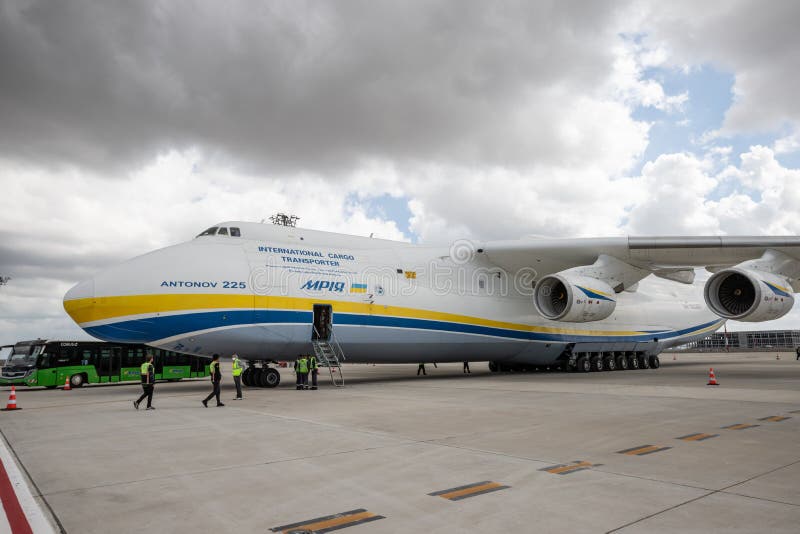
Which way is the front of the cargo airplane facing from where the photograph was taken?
facing the viewer and to the left of the viewer

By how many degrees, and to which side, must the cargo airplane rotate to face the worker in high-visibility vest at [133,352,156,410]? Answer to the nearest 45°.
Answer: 0° — it already faces them

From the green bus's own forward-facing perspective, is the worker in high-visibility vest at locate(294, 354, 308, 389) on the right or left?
on its left
